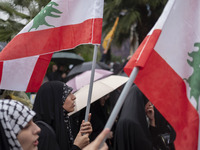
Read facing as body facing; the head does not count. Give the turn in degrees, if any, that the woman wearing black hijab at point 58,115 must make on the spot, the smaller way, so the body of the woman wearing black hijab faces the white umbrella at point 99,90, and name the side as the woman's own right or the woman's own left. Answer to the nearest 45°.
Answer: approximately 90° to the woman's own left

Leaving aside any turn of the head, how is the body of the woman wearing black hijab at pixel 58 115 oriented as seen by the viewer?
to the viewer's right

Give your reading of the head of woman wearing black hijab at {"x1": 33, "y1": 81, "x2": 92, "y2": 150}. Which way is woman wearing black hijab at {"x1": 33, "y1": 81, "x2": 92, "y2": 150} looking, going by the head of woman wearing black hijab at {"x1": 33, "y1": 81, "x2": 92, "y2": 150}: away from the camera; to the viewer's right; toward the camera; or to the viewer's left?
to the viewer's right

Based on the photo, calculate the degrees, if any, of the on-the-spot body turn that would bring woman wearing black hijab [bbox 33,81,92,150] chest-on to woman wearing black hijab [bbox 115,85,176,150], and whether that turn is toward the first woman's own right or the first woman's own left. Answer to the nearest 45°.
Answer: approximately 45° to the first woman's own right

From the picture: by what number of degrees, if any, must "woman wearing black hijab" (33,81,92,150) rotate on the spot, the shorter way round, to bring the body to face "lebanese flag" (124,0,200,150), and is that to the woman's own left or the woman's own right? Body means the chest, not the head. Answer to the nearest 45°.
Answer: approximately 45° to the woman's own right
